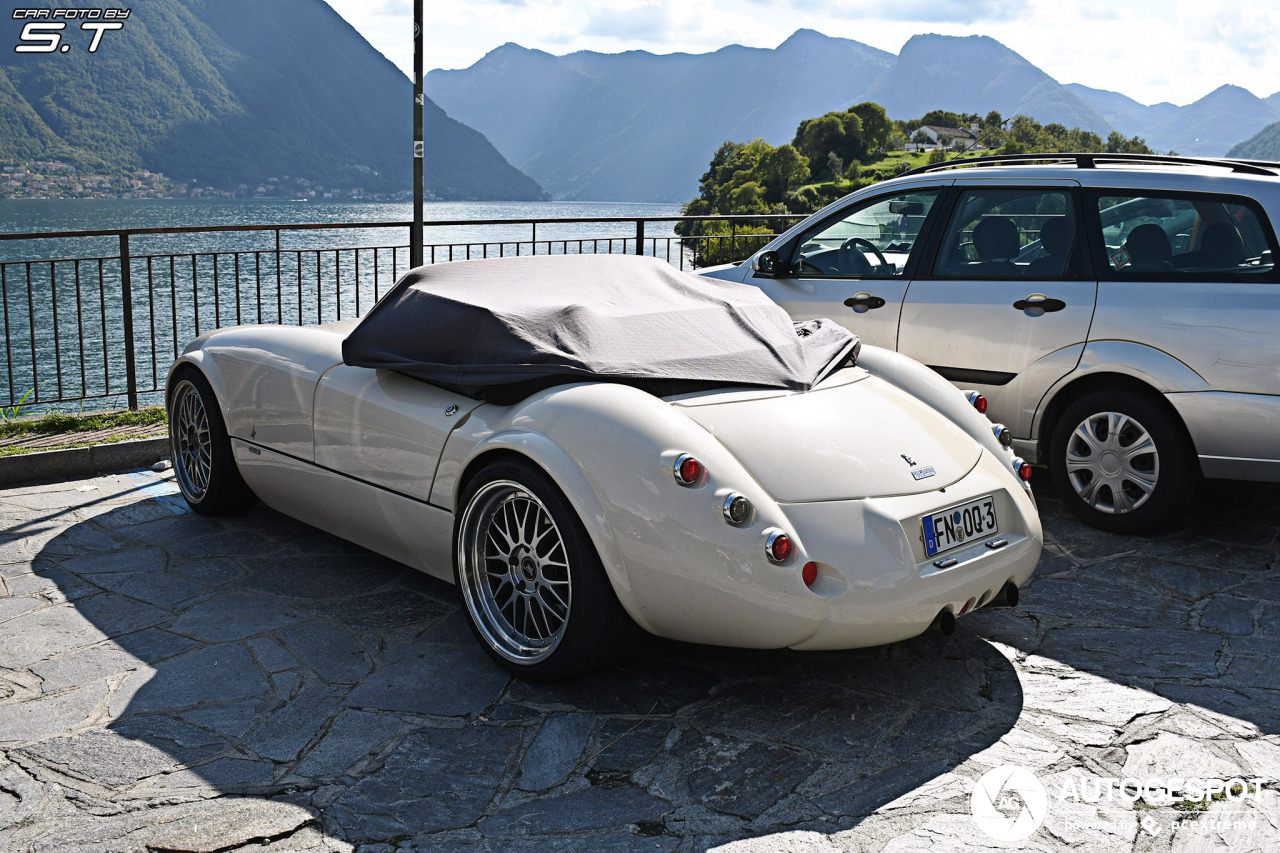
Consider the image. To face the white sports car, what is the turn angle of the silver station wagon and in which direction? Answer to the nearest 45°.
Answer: approximately 45° to its left

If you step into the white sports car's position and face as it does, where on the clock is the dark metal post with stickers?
The dark metal post with stickers is roughly at 1 o'clock from the white sports car.

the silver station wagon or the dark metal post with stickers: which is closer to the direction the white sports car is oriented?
the dark metal post with stickers

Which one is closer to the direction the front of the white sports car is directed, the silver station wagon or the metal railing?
the metal railing

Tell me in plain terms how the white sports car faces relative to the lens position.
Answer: facing away from the viewer and to the left of the viewer

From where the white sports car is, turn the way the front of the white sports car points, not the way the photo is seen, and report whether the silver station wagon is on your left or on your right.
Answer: on your right

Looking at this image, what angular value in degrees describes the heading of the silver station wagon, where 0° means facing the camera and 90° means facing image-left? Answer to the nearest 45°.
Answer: approximately 90°
